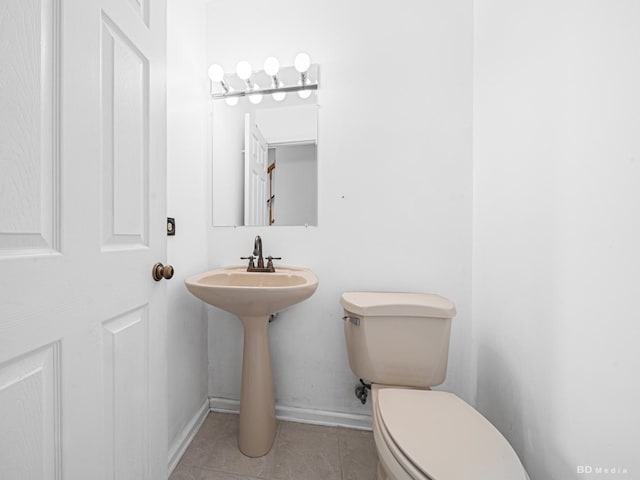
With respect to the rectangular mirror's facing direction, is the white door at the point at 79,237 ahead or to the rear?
ahead

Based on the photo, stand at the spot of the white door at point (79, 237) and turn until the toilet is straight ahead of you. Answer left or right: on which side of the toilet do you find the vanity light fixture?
left

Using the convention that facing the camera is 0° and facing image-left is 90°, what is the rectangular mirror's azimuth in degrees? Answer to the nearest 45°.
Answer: approximately 0°
